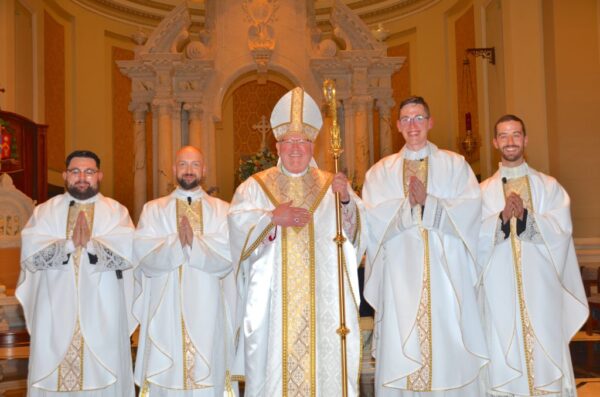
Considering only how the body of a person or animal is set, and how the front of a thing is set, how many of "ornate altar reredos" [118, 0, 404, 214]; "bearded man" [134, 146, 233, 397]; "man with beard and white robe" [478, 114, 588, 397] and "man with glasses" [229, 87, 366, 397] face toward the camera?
4

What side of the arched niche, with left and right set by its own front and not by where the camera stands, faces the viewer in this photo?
front

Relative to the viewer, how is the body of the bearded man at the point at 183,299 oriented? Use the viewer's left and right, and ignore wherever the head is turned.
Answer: facing the viewer

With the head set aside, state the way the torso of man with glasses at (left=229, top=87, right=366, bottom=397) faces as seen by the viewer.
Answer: toward the camera

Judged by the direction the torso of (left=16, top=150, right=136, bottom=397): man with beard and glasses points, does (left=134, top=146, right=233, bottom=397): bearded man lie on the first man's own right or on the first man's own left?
on the first man's own left

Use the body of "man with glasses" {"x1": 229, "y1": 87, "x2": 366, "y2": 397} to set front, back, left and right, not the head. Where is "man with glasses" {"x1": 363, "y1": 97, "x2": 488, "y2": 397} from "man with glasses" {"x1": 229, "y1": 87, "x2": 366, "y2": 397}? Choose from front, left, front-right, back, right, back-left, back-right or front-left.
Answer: left

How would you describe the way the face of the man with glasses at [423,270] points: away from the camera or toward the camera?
toward the camera

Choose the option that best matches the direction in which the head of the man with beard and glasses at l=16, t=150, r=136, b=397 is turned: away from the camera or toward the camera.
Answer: toward the camera

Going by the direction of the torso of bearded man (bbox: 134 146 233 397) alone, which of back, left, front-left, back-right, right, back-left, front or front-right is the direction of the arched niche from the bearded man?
back

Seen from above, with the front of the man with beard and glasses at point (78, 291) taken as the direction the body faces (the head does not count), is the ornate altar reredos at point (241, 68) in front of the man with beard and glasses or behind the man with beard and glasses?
behind
